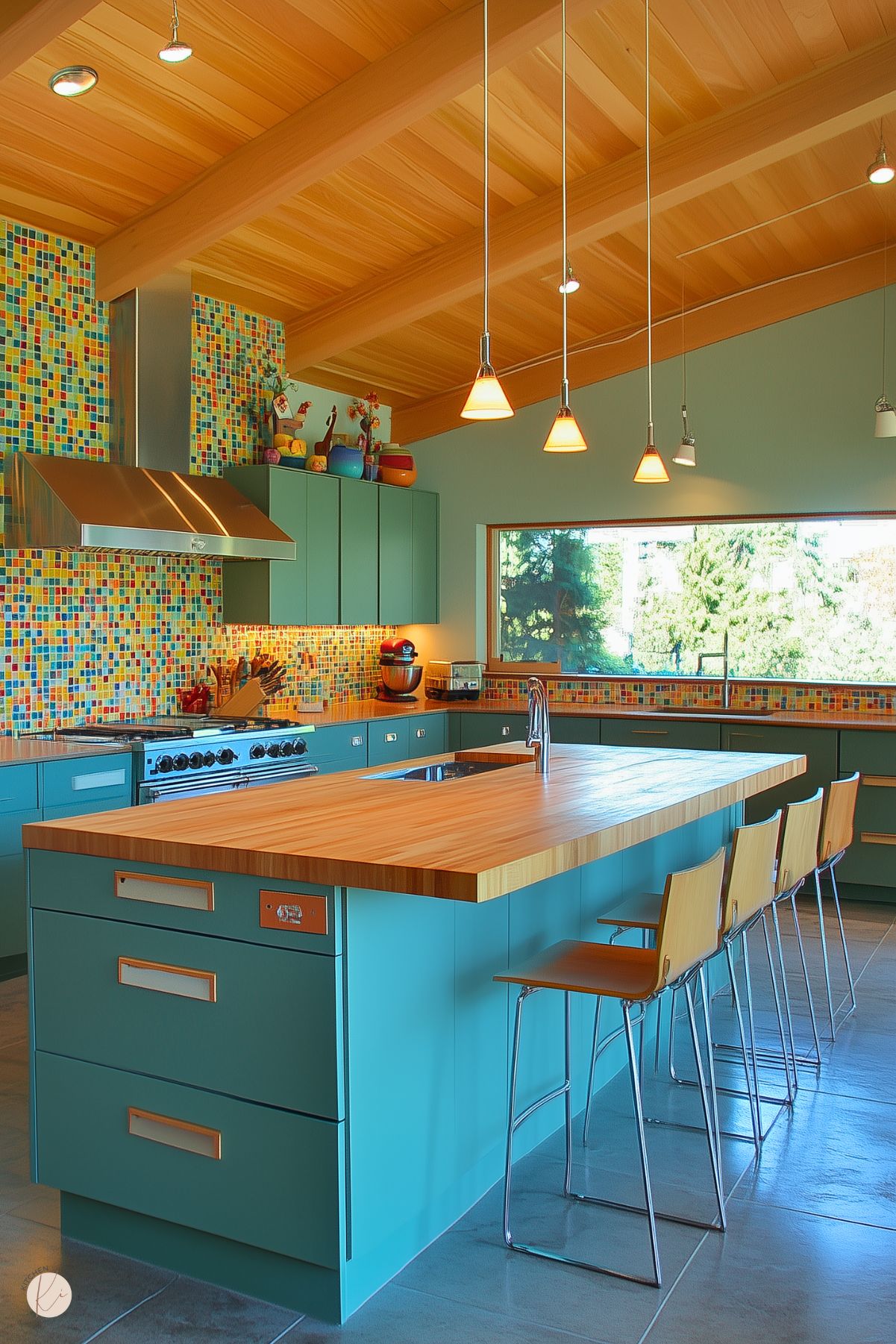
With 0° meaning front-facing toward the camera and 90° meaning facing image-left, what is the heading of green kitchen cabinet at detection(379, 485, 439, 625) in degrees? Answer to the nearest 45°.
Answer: approximately 315°

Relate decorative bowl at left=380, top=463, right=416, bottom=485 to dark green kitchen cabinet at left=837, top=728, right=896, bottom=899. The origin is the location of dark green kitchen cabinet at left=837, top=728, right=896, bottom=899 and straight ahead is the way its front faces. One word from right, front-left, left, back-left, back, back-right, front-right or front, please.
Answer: right

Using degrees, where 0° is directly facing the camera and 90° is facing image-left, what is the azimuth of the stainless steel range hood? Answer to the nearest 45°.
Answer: approximately 315°

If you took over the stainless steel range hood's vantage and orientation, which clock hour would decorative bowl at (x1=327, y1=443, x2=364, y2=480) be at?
The decorative bowl is roughly at 9 o'clock from the stainless steel range hood.

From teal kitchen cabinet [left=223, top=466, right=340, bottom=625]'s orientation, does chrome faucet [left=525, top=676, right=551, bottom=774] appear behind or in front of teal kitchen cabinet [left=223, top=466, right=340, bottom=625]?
in front

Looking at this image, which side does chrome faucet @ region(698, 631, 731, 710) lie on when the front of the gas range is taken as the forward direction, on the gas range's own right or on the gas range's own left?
on the gas range's own left

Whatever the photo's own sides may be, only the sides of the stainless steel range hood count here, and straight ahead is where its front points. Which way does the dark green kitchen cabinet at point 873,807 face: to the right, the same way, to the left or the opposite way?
to the right

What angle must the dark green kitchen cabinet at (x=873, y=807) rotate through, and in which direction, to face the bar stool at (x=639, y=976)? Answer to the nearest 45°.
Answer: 0° — it already faces it

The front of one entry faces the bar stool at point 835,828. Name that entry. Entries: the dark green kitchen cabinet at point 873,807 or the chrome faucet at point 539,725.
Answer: the dark green kitchen cabinet

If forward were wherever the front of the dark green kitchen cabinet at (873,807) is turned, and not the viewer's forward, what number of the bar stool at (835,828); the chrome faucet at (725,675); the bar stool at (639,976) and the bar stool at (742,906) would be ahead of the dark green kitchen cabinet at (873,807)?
3

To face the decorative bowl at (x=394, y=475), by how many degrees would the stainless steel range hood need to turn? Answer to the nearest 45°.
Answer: approximately 90° to its left

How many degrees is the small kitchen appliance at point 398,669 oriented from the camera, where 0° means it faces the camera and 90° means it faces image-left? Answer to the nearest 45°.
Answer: approximately 315°
